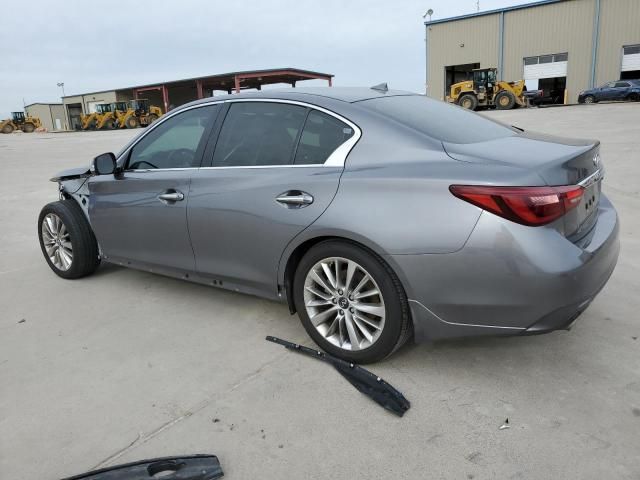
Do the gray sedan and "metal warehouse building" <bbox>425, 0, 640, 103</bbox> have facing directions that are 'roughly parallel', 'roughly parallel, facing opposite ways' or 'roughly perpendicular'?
roughly perpendicular

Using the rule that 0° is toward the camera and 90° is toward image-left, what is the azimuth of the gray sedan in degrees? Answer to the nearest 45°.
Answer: approximately 135°

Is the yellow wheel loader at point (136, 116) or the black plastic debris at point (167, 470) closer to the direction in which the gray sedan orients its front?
the yellow wheel loader

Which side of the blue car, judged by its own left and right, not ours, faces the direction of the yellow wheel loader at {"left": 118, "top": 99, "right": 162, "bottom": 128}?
front

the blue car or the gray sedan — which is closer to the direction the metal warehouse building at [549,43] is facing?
the gray sedan

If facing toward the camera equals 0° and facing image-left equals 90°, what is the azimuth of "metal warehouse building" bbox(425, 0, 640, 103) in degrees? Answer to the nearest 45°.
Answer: approximately 45°

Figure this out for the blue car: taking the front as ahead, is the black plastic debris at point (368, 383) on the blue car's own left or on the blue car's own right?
on the blue car's own left

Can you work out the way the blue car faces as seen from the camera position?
facing to the left of the viewer
